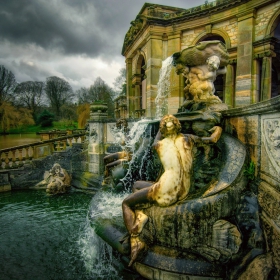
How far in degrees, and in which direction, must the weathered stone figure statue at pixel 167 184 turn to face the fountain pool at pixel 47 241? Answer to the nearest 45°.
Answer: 0° — it already faces it

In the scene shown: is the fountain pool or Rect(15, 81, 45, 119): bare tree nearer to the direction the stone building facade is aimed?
the fountain pool

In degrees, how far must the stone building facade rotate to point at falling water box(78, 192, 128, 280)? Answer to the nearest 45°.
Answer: approximately 45° to its left

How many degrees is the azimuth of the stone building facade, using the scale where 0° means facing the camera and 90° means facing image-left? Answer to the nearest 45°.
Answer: approximately 45°

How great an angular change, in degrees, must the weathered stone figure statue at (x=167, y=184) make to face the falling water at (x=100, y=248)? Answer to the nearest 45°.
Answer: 0° — it already faces it

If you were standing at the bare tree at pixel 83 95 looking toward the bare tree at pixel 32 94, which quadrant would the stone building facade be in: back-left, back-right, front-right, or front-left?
back-left

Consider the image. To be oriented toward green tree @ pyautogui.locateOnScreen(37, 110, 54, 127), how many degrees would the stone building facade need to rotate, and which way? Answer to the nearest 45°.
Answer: approximately 90° to its right

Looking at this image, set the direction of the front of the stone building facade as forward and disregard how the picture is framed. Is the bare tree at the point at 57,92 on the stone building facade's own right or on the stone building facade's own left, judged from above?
on the stone building facade's own right
